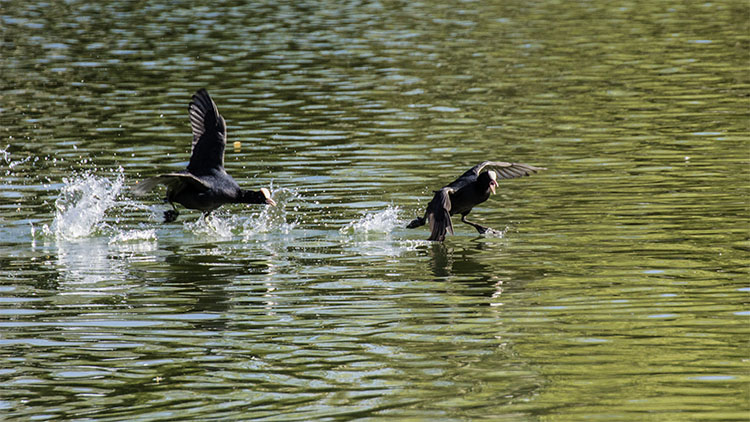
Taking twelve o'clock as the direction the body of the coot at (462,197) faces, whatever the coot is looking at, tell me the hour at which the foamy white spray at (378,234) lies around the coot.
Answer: The foamy white spray is roughly at 5 o'clock from the coot.

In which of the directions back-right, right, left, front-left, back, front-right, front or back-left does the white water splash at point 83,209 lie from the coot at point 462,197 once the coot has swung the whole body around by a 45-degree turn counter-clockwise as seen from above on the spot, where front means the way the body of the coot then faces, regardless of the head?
back

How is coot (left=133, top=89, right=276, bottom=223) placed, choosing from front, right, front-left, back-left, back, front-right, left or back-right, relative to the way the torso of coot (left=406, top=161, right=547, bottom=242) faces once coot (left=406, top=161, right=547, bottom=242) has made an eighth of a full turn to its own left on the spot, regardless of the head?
back

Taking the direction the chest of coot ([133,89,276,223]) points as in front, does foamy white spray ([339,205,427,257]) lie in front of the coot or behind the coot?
in front

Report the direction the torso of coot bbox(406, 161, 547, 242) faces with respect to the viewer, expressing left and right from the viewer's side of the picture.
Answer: facing the viewer and to the right of the viewer

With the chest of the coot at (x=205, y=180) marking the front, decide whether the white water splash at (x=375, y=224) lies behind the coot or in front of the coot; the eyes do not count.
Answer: in front

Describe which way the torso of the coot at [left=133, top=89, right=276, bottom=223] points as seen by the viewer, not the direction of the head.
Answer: to the viewer's right

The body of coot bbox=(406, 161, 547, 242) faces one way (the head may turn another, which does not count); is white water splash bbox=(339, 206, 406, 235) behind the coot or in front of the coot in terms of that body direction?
behind
